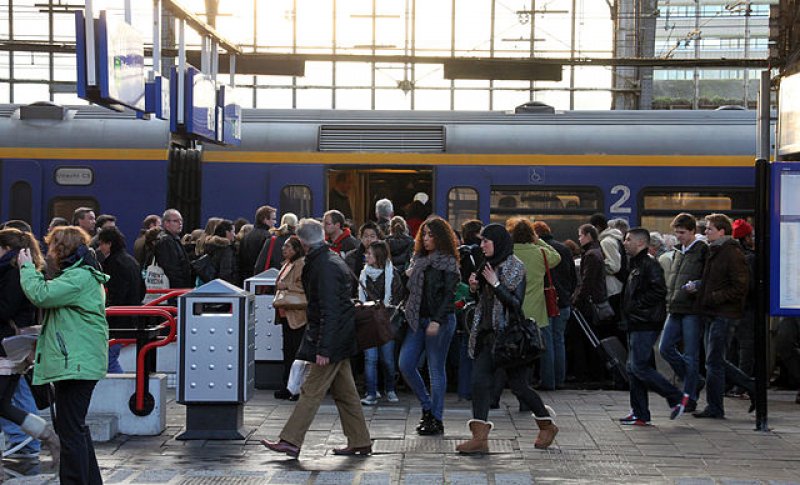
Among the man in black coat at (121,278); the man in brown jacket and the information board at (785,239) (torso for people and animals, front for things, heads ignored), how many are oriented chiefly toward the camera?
1

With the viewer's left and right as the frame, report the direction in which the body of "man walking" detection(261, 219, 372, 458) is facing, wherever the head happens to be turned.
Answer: facing to the left of the viewer

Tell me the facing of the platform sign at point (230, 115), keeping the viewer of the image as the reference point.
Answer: facing the viewer and to the right of the viewer

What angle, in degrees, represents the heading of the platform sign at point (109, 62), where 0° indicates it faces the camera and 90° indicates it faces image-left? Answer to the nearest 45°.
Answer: approximately 315°

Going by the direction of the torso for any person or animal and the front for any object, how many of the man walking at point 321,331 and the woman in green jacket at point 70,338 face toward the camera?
0

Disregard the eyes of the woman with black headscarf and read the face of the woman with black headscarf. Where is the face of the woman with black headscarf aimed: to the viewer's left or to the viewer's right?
to the viewer's left

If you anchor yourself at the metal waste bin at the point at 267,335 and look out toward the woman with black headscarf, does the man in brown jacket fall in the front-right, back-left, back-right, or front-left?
front-left
